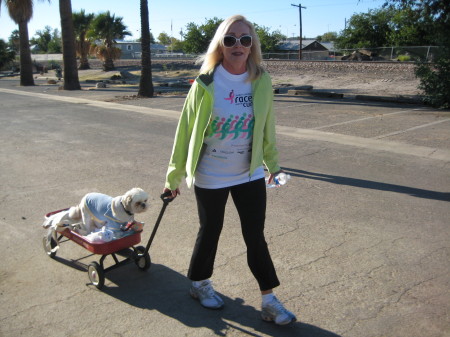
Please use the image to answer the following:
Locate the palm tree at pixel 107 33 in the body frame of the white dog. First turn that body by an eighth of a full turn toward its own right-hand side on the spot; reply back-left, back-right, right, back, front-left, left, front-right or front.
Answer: back-left

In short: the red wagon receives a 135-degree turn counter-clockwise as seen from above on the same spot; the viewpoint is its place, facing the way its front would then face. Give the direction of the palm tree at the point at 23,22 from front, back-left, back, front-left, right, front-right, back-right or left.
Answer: front

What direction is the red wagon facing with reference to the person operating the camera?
facing the viewer and to the right of the viewer

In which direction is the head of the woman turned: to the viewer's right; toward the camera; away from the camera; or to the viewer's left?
toward the camera

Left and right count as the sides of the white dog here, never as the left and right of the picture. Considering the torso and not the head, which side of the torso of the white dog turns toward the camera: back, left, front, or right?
right

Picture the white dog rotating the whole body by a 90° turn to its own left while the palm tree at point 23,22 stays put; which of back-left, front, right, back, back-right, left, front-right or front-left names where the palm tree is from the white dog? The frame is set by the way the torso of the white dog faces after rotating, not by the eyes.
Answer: front

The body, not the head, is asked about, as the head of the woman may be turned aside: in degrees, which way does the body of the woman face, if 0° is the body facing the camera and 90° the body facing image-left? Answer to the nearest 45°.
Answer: approximately 315°

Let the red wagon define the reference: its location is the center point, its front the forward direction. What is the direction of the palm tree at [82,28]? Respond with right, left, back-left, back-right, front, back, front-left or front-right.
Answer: back-left

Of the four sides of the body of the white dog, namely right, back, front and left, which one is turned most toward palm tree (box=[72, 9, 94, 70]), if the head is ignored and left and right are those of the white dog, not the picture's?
left

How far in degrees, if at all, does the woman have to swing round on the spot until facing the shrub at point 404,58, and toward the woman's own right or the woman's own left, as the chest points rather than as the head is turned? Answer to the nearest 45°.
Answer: approximately 135° to the woman's own left

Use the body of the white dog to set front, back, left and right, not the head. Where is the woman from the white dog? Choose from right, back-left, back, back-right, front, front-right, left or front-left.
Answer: front-right
